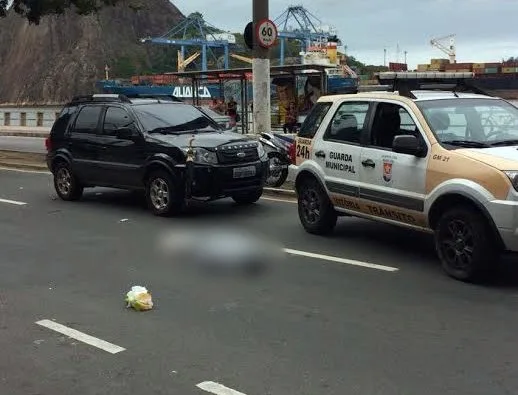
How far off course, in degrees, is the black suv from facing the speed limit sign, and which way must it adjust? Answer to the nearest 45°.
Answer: approximately 90° to its left

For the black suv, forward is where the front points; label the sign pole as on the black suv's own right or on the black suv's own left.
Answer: on the black suv's own left

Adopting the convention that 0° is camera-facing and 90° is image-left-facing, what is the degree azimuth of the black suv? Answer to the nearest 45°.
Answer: approximately 315°

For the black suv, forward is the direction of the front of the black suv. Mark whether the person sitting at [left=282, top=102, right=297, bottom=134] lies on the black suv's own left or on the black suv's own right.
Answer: on the black suv's own left
